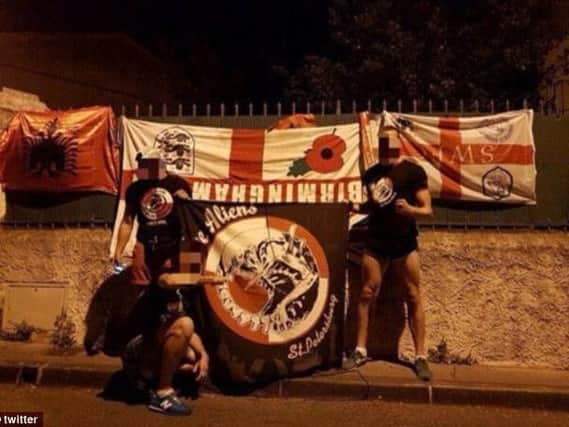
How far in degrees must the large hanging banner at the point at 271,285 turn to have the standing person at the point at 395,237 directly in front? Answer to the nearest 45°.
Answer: approximately 90° to its left

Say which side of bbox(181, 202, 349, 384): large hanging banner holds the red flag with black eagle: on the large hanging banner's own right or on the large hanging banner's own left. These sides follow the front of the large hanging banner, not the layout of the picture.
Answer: on the large hanging banner's own right

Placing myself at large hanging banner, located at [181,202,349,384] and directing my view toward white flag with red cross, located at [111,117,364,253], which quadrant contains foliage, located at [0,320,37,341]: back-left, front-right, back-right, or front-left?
front-left

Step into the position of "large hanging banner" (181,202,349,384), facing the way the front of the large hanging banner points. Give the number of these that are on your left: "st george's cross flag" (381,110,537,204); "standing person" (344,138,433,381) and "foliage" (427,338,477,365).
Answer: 3

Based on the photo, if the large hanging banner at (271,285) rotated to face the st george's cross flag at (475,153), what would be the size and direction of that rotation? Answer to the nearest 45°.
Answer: approximately 90° to its left

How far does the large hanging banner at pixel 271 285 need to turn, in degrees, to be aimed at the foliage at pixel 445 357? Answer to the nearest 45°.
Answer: approximately 90° to its left

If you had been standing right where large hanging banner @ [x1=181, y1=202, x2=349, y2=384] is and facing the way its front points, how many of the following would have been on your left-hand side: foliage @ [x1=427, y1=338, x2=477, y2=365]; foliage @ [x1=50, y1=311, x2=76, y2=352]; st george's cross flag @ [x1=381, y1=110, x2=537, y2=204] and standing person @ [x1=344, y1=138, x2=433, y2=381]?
3

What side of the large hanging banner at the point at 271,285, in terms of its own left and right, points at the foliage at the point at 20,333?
right

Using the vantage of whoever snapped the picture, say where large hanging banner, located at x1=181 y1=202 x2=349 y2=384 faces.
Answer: facing the viewer

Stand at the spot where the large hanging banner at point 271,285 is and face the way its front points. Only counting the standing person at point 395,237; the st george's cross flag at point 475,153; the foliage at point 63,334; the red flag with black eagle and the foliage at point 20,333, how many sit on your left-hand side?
2

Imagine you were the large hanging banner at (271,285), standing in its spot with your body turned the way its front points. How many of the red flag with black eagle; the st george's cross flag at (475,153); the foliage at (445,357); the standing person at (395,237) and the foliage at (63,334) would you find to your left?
3
